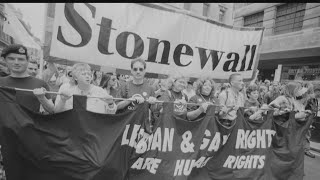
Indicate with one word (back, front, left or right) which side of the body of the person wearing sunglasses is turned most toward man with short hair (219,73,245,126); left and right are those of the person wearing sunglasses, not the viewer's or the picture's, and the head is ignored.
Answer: left

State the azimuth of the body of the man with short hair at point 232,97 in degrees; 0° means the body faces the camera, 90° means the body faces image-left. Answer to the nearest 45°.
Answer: approximately 315°

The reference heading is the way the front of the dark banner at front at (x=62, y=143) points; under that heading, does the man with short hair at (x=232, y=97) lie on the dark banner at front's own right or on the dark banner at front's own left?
on the dark banner at front's own left
